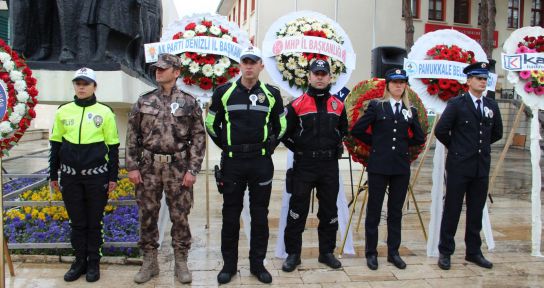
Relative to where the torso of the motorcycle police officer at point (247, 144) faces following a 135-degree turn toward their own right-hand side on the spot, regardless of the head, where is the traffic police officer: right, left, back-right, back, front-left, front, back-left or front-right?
front-left

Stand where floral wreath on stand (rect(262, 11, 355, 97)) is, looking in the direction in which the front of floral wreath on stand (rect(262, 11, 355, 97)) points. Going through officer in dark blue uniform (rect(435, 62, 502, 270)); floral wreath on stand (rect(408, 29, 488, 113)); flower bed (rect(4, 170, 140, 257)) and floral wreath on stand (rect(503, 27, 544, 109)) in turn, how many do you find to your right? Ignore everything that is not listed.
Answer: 1

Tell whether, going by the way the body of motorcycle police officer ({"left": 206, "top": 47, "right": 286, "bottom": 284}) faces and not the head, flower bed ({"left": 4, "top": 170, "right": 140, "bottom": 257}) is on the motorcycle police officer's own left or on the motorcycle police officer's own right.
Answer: on the motorcycle police officer's own right

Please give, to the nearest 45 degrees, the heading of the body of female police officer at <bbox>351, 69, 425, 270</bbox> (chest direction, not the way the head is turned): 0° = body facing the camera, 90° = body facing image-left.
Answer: approximately 0°

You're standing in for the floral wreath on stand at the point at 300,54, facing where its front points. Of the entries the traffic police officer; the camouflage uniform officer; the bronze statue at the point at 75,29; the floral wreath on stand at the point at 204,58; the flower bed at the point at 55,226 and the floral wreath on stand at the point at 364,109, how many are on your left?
1

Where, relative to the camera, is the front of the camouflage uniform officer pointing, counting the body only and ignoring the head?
toward the camera

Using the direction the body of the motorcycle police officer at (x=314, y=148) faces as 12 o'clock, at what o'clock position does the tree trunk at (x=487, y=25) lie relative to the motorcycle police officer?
The tree trunk is roughly at 7 o'clock from the motorcycle police officer.

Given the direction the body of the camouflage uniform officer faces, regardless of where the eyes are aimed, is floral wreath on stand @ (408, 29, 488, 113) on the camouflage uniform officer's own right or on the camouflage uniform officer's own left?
on the camouflage uniform officer's own left

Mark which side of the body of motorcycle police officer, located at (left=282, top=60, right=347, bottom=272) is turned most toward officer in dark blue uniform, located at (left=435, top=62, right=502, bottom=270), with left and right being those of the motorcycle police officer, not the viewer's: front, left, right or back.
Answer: left

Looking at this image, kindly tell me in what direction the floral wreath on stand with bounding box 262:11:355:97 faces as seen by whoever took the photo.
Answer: facing the viewer

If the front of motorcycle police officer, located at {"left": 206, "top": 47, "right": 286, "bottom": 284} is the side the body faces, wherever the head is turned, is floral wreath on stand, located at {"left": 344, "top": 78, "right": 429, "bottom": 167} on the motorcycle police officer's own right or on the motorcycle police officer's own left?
on the motorcycle police officer's own left
